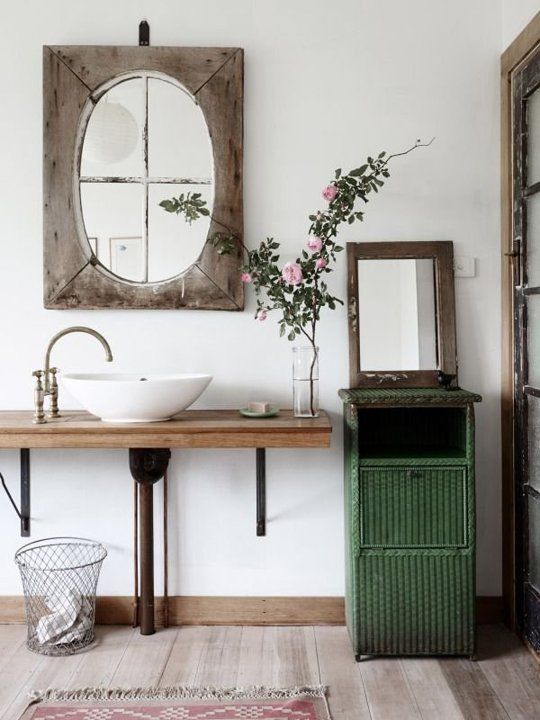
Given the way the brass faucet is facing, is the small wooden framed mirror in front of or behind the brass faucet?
in front

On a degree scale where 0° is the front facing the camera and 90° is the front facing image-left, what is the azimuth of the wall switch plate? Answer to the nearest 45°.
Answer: approximately 0°

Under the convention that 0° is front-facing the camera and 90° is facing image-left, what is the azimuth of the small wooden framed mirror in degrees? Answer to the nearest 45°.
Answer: approximately 0°

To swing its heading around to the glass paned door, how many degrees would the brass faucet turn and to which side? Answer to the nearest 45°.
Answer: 0° — it already faces it

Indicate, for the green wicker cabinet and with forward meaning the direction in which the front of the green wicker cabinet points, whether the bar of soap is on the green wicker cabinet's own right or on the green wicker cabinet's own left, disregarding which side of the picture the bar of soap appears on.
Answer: on the green wicker cabinet's own right

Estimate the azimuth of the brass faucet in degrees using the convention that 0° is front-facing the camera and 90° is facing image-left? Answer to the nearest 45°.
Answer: approximately 270°

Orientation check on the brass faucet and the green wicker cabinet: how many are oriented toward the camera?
1

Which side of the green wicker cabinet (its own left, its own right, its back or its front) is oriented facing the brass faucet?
right

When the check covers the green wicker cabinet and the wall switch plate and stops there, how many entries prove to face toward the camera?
2

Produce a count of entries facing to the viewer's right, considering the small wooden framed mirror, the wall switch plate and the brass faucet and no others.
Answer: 1
